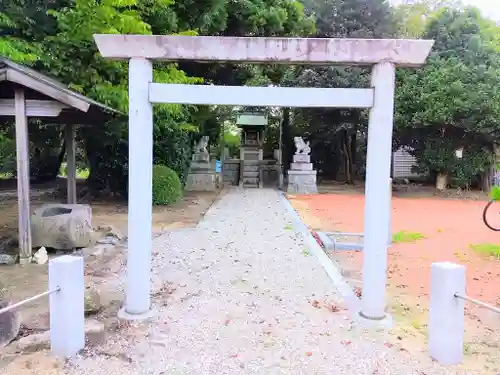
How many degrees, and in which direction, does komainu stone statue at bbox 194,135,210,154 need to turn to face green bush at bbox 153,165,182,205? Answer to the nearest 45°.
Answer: approximately 90° to its right

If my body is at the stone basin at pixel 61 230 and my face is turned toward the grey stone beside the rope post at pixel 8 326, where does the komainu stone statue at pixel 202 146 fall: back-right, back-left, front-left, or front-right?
back-left

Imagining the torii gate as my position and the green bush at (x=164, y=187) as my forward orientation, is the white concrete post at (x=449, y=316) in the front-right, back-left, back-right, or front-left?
back-right

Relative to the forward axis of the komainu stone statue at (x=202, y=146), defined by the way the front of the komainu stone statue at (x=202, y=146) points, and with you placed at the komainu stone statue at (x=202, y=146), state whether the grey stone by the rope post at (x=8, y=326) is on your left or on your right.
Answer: on your right

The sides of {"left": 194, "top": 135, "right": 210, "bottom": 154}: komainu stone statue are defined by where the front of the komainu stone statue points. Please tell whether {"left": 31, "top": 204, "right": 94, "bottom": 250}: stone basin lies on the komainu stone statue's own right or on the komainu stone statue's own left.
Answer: on the komainu stone statue's own right
